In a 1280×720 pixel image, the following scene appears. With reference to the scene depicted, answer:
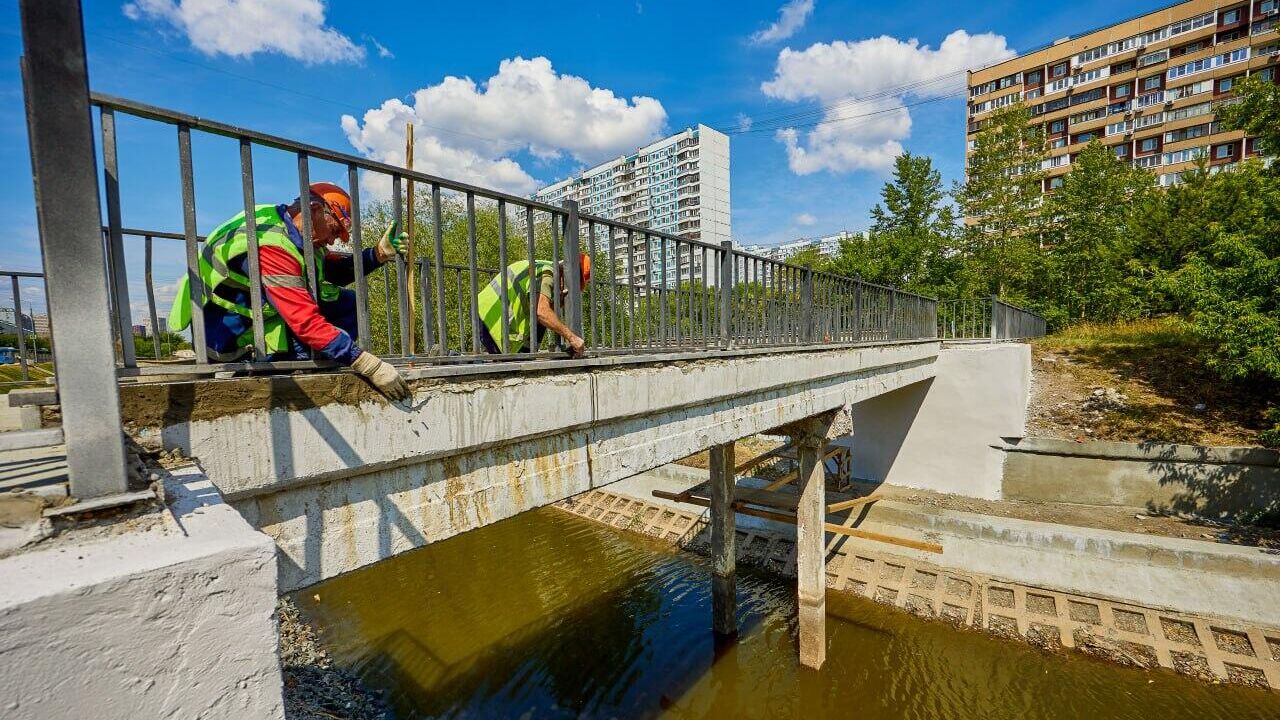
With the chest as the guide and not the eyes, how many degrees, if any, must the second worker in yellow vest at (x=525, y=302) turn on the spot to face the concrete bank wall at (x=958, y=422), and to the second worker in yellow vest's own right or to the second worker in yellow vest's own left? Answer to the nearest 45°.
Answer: approximately 45° to the second worker in yellow vest's own left

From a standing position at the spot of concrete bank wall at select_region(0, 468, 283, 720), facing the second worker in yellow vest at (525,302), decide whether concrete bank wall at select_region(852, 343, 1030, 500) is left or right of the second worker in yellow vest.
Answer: right

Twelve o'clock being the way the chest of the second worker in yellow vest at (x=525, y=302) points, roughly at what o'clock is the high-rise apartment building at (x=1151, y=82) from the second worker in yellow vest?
The high-rise apartment building is roughly at 11 o'clock from the second worker in yellow vest.

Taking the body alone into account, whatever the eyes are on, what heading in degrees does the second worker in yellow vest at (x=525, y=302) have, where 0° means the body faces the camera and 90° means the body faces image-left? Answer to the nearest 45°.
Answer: approximately 270°

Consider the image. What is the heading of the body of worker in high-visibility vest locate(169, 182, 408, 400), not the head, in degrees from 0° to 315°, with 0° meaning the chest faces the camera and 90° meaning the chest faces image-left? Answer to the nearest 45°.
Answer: approximately 270°

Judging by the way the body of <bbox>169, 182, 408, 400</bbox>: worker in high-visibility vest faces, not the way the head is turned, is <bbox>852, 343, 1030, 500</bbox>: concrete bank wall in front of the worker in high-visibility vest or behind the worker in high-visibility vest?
in front

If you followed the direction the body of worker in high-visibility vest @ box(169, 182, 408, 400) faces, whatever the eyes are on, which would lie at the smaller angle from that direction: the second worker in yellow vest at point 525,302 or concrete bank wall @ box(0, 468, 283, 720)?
the second worker in yellow vest

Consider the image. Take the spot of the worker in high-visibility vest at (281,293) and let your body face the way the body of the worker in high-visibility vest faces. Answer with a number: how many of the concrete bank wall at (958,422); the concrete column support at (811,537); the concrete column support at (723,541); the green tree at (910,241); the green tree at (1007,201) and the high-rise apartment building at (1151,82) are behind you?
0

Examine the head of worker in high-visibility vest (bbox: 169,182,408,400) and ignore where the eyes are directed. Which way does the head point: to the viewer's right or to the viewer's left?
to the viewer's right

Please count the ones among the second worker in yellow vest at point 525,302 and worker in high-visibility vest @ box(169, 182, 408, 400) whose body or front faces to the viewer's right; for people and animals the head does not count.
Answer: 2

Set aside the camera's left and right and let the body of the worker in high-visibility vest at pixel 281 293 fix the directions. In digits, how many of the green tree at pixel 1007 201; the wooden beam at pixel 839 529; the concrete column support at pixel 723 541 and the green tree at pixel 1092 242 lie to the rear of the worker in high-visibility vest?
0

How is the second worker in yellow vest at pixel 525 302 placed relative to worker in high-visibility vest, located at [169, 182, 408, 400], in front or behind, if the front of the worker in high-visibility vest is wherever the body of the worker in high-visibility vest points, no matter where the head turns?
in front

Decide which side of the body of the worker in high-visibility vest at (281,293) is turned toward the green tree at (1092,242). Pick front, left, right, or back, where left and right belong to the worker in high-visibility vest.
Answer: front

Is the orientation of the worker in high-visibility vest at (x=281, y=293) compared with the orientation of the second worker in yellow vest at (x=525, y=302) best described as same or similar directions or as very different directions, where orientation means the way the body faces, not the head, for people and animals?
same or similar directions
